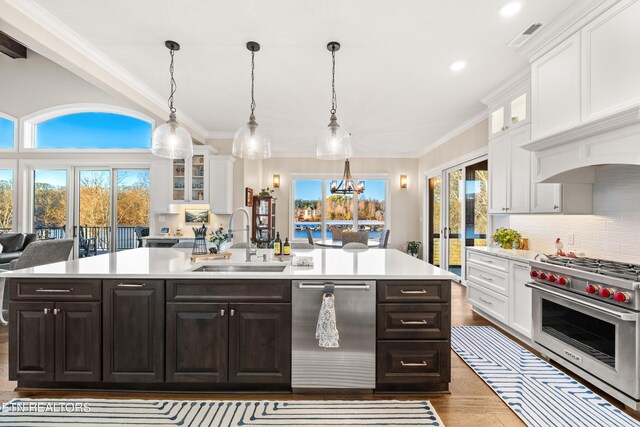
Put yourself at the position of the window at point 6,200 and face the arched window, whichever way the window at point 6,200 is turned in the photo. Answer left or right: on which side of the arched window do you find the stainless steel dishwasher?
right

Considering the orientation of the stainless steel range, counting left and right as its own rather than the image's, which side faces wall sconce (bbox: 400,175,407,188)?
right

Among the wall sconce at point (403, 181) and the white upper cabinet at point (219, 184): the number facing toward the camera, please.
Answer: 2

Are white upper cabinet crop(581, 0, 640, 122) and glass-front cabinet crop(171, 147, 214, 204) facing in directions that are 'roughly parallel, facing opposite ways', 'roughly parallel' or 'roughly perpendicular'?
roughly perpendicular

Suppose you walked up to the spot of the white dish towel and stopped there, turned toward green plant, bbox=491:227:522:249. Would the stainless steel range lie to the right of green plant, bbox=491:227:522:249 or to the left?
right

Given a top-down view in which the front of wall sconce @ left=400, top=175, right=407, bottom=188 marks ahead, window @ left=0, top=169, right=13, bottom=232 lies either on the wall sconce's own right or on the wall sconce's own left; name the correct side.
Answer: on the wall sconce's own right

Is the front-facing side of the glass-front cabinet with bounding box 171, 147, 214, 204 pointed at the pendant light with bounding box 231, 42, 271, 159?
yes

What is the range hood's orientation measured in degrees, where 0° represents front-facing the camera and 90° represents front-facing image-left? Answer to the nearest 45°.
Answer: approximately 45°

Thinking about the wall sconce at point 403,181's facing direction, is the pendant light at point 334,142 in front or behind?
in front

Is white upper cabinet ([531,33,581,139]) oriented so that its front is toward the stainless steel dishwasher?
yes

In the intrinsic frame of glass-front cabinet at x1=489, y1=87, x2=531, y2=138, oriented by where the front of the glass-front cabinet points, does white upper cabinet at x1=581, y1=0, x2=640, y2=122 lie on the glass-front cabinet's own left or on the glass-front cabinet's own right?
on the glass-front cabinet's own left

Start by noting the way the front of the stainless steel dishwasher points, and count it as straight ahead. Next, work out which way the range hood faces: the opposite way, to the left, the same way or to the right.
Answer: to the right
